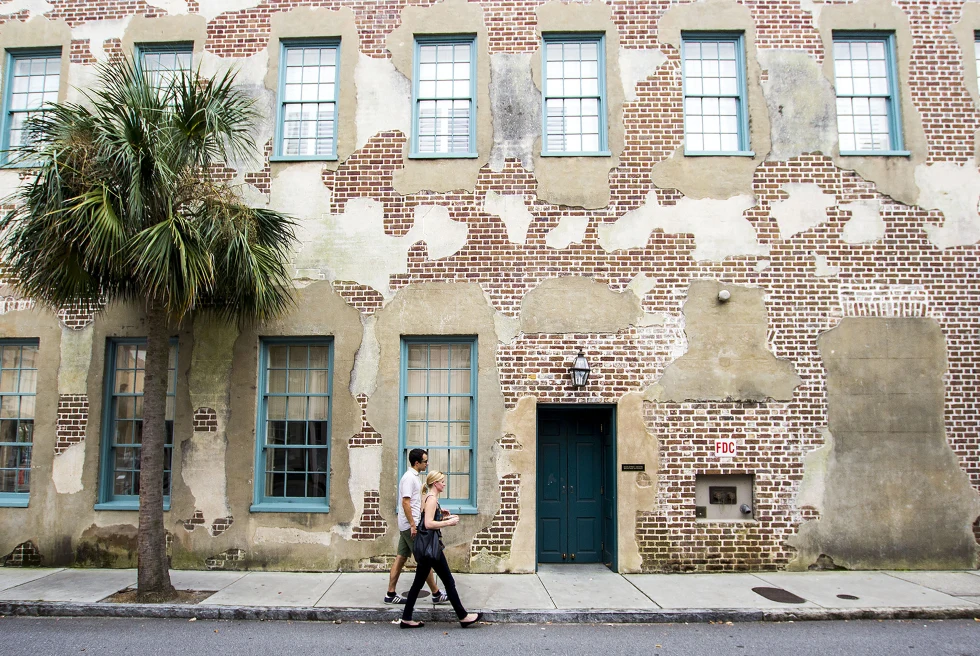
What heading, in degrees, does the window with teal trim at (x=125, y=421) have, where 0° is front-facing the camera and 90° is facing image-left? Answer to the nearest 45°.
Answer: approximately 0°

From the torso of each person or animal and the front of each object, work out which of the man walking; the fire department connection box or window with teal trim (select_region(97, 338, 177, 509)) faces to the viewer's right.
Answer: the man walking

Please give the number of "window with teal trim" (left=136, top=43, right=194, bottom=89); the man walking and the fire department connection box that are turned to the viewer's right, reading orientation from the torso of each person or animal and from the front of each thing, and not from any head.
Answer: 1

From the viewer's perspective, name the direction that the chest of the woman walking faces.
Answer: to the viewer's right

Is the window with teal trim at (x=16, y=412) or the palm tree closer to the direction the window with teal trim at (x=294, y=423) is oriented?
the palm tree

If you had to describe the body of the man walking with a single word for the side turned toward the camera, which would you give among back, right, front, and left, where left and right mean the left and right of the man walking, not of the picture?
right

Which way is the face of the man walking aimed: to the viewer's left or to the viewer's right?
to the viewer's right

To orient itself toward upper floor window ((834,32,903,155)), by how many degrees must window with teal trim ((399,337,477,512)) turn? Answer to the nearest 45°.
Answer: approximately 90° to its left

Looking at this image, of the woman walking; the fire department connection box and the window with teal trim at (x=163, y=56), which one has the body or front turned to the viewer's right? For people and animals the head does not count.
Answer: the woman walking
